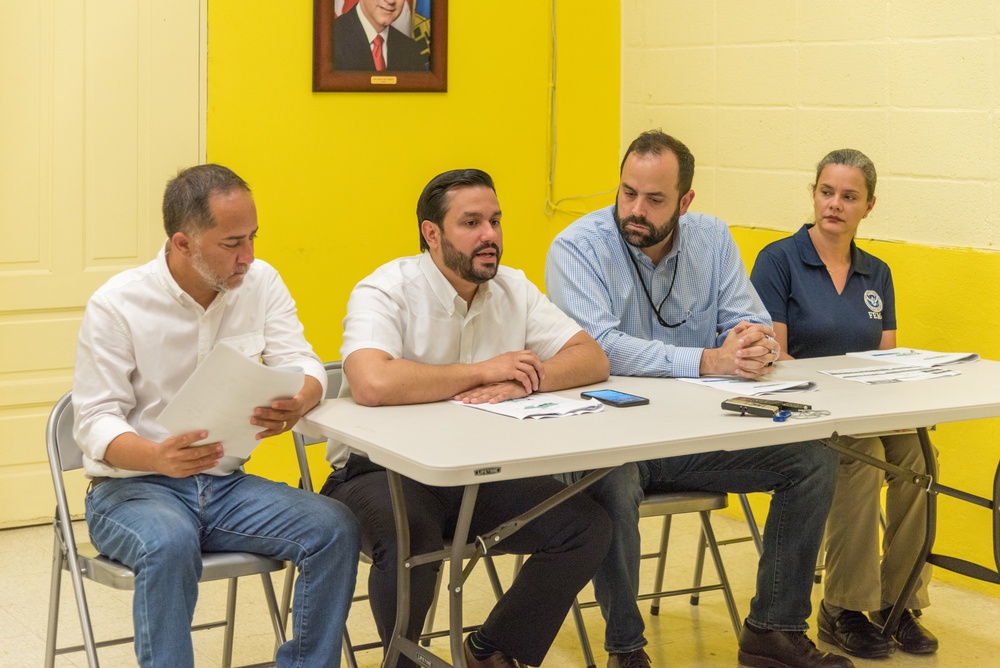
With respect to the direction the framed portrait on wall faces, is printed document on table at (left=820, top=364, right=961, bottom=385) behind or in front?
in front

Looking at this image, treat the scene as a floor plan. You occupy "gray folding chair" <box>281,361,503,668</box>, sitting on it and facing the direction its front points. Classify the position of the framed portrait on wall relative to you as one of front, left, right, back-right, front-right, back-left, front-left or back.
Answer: back-left

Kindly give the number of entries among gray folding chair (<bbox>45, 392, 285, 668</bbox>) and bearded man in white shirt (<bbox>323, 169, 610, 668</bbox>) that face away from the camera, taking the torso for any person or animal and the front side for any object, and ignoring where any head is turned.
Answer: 0

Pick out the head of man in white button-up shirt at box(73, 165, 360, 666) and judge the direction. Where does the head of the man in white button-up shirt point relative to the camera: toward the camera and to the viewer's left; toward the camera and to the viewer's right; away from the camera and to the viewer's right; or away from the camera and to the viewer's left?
toward the camera and to the viewer's right

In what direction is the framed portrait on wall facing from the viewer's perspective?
toward the camera

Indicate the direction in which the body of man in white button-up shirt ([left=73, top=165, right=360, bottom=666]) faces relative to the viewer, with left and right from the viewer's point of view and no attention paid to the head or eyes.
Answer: facing the viewer and to the right of the viewer

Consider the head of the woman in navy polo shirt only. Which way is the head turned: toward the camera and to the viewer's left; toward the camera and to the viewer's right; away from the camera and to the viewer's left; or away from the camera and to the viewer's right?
toward the camera and to the viewer's left

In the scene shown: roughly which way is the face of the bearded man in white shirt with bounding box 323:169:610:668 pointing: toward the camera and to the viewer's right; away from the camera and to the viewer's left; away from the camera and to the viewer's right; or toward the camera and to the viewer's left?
toward the camera and to the viewer's right

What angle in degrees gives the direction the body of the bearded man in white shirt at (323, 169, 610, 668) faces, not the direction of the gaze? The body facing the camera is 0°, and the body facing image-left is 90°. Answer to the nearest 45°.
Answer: approximately 315°

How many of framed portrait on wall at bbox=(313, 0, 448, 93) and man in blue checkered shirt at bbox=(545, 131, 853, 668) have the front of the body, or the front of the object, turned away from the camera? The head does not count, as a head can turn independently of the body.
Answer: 0
